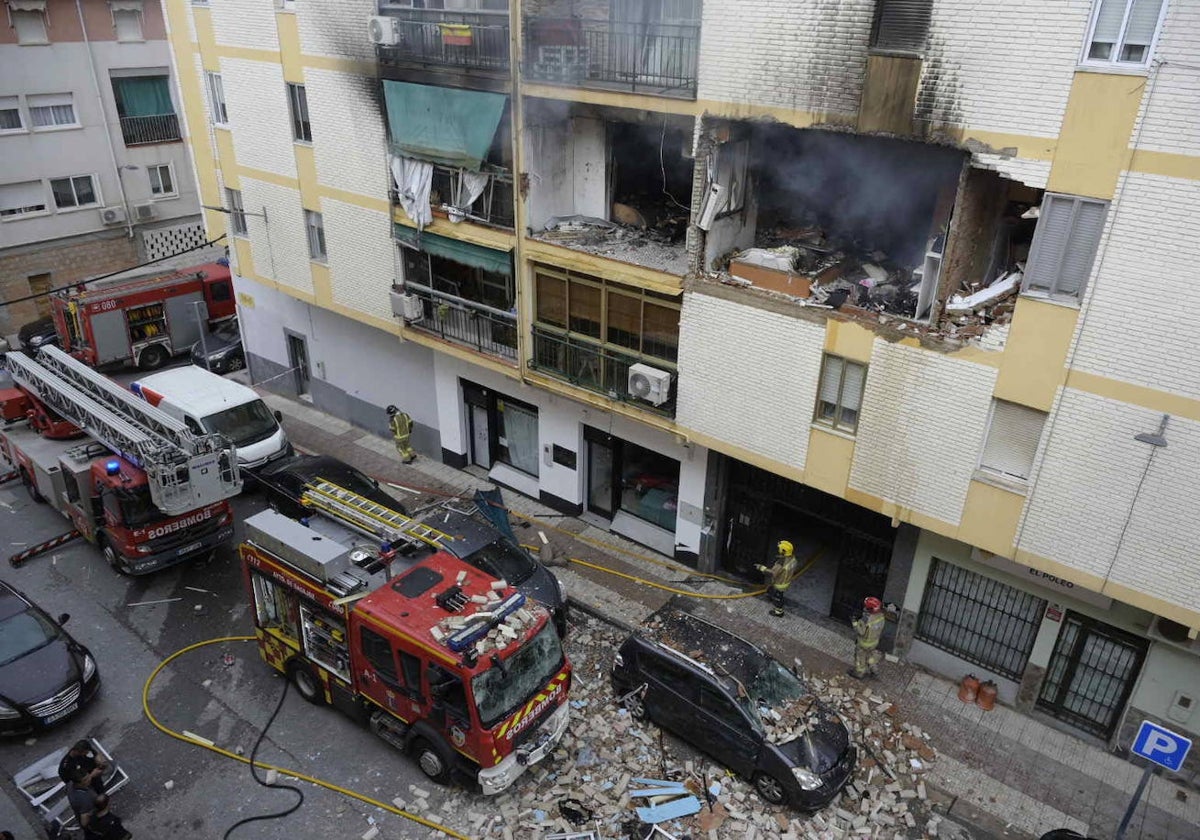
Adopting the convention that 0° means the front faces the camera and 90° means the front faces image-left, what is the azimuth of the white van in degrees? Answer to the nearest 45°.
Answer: approximately 315°

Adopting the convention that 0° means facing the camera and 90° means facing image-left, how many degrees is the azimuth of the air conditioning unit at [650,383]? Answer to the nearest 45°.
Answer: approximately 45°

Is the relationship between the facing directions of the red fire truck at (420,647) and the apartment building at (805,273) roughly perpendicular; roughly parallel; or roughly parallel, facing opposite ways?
roughly perpendicular

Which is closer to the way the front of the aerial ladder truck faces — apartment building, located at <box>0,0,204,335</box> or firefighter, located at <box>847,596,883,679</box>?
the firefighter

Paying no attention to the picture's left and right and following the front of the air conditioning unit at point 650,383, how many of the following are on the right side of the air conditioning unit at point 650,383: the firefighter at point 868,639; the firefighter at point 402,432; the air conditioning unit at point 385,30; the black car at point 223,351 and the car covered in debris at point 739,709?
3

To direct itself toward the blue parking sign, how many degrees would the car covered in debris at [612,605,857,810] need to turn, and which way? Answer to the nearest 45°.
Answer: approximately 45° to its left

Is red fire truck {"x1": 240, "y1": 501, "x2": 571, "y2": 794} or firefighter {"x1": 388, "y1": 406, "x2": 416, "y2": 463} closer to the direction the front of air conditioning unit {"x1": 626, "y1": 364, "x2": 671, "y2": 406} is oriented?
the red fire truck

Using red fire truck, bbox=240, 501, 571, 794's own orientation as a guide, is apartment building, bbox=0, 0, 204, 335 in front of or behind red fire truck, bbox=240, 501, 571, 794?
behind

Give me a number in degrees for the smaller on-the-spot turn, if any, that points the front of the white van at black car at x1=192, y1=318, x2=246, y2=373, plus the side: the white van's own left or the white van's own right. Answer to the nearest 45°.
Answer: approximately 135° to the white van's own left

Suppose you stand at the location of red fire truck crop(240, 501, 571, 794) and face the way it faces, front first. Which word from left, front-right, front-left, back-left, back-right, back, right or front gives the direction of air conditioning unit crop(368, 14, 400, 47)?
back-left

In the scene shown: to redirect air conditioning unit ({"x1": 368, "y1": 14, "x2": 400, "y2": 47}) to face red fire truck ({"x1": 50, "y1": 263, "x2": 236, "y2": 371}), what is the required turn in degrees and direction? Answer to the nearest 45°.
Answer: approximately 90° to its right

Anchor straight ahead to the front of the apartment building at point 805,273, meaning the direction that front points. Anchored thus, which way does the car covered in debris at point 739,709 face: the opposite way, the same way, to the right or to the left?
to the left
